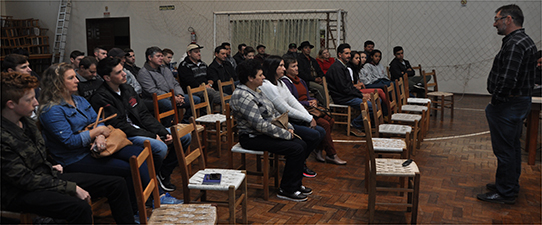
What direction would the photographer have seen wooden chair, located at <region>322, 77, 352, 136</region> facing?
facing to the right of the viewer

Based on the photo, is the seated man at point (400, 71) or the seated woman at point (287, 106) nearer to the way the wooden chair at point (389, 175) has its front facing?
the seated man

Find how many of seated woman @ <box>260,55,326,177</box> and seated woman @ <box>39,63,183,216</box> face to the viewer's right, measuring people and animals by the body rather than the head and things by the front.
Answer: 2

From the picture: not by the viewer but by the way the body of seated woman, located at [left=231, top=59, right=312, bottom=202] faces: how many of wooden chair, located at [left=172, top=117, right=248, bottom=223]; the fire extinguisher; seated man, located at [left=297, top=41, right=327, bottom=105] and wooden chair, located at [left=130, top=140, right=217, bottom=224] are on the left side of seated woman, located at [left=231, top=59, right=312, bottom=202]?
2

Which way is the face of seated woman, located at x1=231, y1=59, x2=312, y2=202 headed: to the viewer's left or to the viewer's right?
to the viewer's right

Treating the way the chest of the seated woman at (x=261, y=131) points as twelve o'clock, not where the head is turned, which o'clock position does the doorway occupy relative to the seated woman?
The doorway is roughly at 8 o'clock from the seated woman.

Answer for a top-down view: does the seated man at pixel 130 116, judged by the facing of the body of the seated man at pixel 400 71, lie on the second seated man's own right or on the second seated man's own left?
on the second seated man's own right

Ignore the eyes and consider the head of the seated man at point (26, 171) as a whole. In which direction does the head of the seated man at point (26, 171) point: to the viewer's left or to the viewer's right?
to the viewer's right

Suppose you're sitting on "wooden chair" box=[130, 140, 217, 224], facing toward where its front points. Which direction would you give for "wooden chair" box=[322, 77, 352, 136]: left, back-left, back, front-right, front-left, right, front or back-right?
front-left

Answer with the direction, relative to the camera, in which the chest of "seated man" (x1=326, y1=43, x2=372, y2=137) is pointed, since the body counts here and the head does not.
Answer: to the viewer's right

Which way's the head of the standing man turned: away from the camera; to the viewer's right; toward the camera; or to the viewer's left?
to the viewer's left

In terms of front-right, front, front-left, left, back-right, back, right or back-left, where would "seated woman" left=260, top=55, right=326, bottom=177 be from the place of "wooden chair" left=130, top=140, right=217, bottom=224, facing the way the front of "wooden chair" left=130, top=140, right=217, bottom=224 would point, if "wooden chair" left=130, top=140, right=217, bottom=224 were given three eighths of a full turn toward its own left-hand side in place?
right

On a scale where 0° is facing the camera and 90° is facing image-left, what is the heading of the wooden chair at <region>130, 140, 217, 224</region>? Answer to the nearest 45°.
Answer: approximately 270°

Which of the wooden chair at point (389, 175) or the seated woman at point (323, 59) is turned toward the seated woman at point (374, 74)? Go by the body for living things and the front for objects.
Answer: the seated woman at point (323, 59)

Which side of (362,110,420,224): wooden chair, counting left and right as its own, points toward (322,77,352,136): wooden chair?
left

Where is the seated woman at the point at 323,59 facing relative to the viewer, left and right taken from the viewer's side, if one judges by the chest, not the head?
facing the viewer and to the right of the viewer

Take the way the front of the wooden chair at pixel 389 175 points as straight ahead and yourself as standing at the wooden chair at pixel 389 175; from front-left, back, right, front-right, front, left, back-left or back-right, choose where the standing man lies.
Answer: front-left
